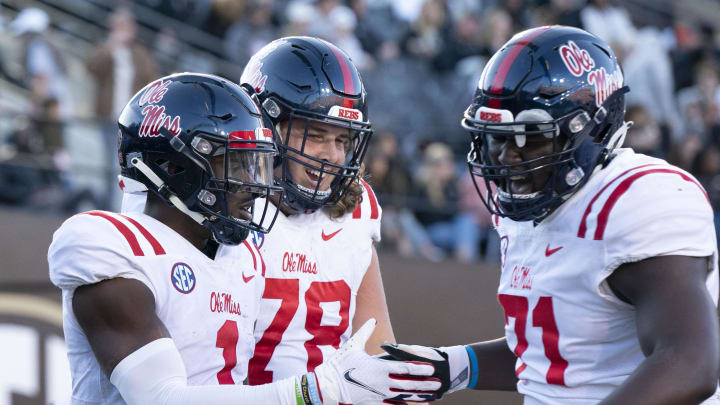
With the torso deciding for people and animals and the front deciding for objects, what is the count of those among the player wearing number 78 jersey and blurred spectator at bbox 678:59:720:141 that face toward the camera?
2

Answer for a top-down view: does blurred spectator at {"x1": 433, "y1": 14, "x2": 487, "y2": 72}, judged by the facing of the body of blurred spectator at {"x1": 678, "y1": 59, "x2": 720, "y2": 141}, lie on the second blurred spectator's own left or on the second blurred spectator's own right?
on the second blurred spectator's own right

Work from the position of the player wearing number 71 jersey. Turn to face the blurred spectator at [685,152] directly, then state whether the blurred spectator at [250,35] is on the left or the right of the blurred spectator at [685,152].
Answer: left

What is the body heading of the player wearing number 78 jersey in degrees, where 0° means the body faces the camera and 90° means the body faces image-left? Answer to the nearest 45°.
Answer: approximately 0°

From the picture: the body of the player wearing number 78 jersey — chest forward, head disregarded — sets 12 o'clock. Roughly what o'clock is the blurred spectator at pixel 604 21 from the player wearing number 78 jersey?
The blurred spectator is roughly at 7 o'clock from the player wearing number 78 jersey.

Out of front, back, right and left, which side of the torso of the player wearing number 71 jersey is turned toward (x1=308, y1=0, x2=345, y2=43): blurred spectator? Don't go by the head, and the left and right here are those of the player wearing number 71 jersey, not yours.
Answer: right

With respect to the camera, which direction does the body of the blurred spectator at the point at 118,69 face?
toward the camera

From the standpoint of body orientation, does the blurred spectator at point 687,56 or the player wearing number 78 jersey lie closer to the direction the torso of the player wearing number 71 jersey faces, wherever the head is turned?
the player wearing number 78 jersey

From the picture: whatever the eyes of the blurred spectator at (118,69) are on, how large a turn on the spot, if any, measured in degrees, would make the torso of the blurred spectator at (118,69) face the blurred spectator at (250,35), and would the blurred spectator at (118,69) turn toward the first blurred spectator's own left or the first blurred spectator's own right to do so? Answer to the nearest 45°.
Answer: approximately 135° to the first blurred spectator's own left

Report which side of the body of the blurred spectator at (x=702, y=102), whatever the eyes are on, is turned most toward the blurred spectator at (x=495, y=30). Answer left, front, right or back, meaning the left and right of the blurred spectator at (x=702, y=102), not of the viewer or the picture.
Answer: right

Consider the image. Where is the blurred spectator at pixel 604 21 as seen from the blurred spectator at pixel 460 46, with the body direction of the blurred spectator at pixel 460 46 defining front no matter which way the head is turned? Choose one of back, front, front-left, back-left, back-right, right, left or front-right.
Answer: left

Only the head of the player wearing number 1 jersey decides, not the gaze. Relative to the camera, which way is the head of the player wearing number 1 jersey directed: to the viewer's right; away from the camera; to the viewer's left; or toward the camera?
to the viewer's right
